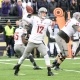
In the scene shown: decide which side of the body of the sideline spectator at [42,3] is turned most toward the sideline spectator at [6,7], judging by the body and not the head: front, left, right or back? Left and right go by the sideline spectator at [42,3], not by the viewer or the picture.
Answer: right

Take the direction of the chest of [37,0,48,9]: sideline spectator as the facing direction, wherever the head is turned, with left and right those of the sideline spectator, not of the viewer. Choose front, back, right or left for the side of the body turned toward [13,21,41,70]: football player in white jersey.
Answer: front

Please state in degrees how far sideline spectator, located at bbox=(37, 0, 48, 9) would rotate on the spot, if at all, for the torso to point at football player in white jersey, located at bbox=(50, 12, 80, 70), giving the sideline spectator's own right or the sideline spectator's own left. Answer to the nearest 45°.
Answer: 0° — they already face them

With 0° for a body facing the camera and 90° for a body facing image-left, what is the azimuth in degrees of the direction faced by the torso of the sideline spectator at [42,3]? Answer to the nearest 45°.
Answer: approximately 0°

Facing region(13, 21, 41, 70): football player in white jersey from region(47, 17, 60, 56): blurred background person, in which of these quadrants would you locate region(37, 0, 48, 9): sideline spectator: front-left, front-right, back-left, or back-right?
back-right
